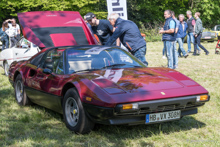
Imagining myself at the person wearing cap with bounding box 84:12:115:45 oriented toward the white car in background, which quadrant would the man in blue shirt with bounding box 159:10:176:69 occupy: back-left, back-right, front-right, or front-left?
back-right

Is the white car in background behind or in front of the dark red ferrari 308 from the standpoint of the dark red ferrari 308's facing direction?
behind

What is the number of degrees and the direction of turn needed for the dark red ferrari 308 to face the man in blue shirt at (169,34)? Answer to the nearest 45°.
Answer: approximately 135° to its left

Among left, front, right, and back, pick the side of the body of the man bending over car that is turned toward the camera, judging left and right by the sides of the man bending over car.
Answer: left

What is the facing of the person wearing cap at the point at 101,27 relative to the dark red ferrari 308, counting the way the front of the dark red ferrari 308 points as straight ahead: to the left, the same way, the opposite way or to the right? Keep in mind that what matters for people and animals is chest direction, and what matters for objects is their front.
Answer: to the right

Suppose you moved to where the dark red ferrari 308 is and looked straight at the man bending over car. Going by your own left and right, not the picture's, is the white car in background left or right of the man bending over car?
left

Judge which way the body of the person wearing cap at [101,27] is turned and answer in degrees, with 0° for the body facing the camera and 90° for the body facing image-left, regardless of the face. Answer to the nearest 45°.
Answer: approximately 45°

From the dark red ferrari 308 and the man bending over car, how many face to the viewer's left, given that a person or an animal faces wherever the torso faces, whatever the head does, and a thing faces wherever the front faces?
1
